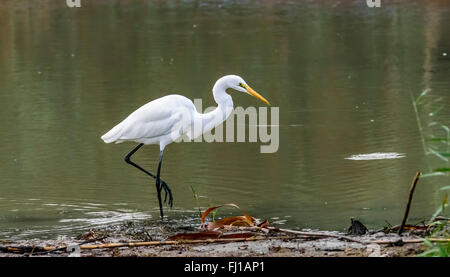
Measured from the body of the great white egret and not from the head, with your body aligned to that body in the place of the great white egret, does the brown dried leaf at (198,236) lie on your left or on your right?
on your right

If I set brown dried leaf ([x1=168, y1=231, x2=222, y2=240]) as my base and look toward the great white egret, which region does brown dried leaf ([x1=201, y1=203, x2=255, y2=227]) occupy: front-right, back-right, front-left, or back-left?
front-right

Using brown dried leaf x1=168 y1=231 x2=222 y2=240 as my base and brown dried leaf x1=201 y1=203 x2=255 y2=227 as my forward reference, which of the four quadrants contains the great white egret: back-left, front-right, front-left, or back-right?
front-left

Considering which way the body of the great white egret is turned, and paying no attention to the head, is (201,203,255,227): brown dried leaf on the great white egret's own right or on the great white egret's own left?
on the great white egret's own right

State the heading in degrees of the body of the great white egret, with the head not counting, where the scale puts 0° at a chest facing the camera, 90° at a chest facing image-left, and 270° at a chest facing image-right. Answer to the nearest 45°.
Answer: approximately 270°
